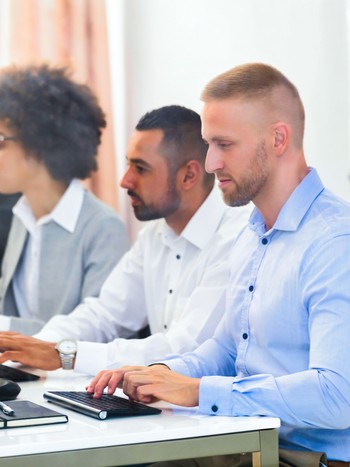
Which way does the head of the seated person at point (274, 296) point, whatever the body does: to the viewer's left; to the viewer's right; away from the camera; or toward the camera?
to the viewer's left

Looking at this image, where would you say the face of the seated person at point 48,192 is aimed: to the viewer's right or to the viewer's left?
to the viewer's left

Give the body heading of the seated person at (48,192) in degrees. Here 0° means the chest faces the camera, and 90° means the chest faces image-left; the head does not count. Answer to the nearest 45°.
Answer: approximately 45°

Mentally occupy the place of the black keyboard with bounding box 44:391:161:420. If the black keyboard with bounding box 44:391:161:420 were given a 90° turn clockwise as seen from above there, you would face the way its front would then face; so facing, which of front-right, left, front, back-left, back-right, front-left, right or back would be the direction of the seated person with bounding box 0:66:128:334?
back

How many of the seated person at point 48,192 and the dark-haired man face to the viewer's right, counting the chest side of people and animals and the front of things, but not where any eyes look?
0

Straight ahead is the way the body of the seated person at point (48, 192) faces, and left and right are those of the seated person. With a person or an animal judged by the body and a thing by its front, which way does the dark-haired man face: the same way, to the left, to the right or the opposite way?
the same way

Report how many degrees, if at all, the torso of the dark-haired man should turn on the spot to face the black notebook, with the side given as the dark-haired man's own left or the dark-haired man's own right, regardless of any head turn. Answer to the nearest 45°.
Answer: approximately 45° to the dark-haired man's own left

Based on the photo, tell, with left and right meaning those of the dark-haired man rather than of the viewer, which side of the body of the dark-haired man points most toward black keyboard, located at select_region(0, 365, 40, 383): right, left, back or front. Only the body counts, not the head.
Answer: front

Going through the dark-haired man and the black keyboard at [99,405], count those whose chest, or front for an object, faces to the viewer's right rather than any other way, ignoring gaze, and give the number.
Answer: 1

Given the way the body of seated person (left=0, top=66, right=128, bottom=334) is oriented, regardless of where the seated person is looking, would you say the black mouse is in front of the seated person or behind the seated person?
in front

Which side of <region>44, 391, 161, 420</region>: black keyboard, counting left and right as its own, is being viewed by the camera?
right

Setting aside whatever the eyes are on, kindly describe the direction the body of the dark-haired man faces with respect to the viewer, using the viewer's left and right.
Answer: facing the viewer and to the left of the viewer

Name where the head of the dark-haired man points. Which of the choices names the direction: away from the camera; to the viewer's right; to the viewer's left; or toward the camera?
to the viewer's left
